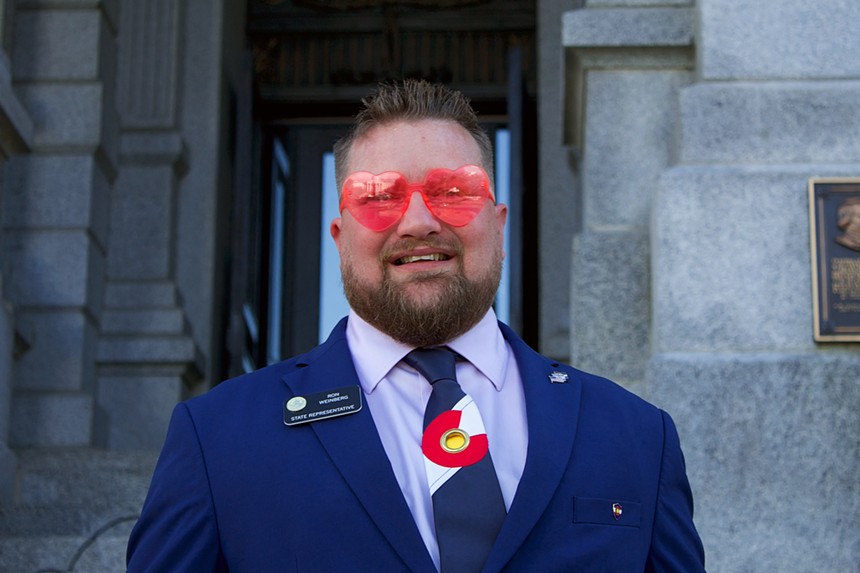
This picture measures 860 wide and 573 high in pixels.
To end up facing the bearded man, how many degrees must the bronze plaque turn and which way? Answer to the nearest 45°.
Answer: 0° — it already faces them

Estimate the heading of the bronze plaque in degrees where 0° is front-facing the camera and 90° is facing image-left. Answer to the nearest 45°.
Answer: approximately 0°

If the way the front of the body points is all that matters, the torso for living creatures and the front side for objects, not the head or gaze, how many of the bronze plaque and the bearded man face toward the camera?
2

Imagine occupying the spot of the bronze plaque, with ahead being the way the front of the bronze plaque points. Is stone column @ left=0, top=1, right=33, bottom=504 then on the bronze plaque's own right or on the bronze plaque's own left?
on the bronze plaque's own right
